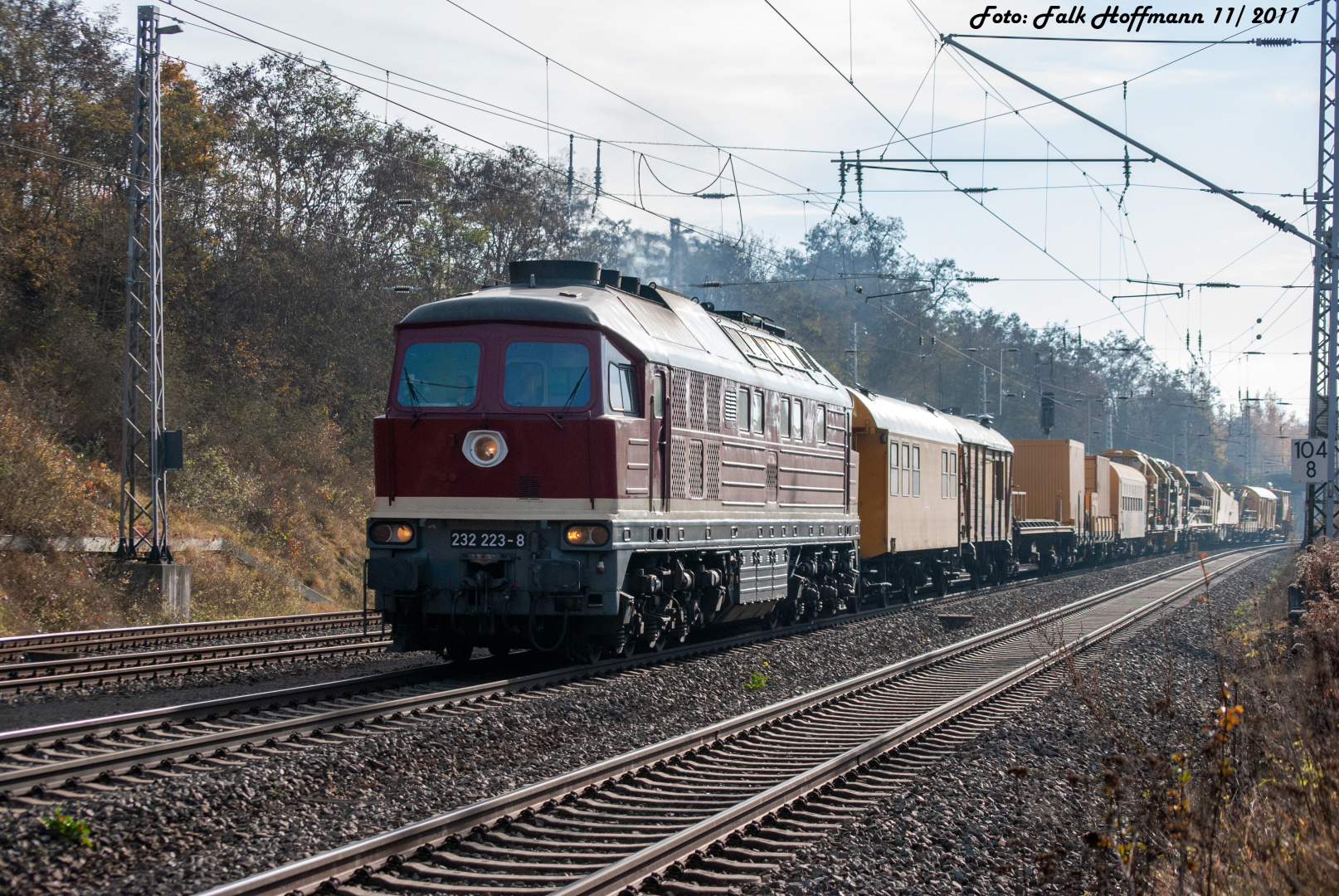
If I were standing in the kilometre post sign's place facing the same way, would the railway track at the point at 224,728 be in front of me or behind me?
in front

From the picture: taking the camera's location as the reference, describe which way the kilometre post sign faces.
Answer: facing the viewer

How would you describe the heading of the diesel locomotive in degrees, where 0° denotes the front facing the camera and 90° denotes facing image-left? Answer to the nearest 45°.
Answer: approximately 45°

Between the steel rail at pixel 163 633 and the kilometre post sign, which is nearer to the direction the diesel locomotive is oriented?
the steel rail

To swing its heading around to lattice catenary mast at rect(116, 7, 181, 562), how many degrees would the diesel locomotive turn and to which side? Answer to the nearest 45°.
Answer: approximately 90° to its right

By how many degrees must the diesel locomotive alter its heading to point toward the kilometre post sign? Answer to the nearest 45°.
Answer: approximately 180°

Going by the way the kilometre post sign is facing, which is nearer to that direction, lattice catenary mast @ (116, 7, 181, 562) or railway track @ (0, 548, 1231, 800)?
the railway track

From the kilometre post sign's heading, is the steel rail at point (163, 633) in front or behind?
in front

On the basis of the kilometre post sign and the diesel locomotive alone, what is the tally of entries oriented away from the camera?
0
